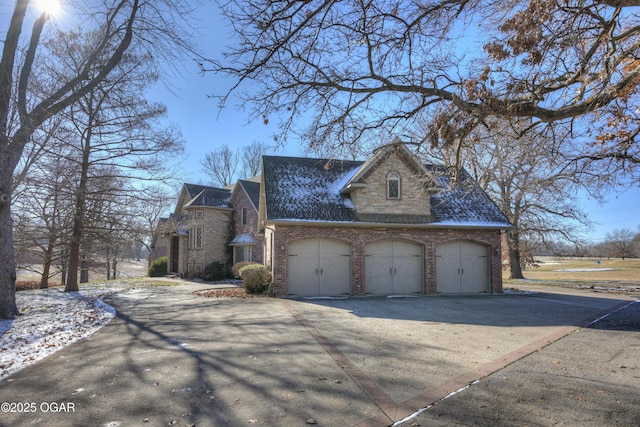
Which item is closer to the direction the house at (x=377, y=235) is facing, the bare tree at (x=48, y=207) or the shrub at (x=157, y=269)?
the bare tree

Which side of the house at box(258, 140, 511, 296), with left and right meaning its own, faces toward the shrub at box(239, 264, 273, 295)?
right

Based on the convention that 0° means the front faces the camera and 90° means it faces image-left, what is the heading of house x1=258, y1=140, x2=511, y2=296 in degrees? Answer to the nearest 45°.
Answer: approximately 0°

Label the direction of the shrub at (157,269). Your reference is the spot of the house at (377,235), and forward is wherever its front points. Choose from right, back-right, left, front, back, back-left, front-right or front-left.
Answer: back-right

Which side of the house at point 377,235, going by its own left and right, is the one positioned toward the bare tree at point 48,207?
right

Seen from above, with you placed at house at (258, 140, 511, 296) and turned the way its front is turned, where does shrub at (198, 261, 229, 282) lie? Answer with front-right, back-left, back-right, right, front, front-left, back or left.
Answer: back-right
